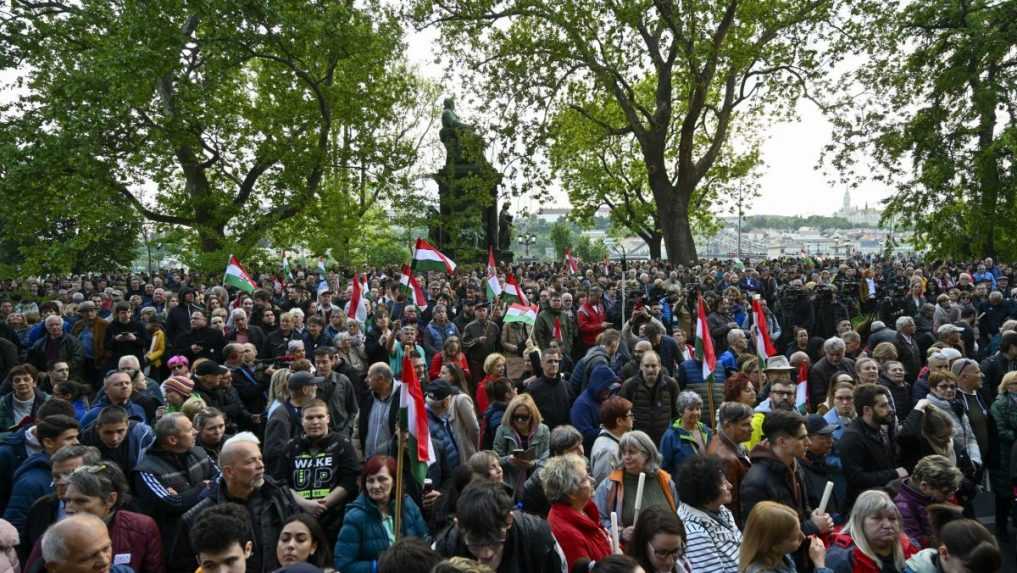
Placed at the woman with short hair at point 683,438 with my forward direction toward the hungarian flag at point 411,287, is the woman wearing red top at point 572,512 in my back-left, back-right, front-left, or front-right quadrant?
back-left

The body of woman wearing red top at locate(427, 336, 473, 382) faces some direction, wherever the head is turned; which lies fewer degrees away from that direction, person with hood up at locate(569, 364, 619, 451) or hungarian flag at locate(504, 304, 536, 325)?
the person with hood up

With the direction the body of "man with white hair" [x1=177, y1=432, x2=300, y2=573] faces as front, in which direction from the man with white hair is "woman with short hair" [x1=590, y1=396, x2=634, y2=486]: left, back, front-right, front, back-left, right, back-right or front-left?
front-left

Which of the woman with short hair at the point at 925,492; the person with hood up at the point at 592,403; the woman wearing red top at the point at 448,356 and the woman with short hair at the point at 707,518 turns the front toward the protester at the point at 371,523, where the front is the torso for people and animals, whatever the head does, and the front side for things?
the woman wearing red top

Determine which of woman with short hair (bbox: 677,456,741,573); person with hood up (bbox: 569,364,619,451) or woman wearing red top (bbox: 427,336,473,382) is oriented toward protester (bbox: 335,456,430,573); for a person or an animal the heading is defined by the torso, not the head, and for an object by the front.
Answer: the woman wearing red top

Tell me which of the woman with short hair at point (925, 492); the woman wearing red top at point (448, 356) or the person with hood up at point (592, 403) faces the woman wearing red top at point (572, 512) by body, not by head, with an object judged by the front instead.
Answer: the woman wearing red top at point (448, 356)

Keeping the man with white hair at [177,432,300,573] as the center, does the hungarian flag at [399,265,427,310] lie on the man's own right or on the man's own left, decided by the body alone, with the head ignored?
on the man's own left

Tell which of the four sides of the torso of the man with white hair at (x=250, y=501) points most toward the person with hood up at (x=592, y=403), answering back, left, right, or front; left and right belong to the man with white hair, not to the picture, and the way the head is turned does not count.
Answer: left
